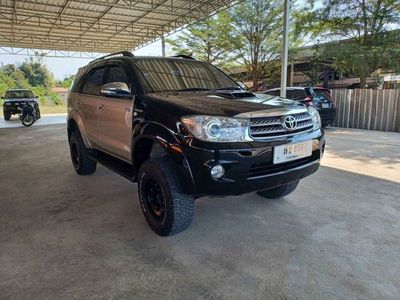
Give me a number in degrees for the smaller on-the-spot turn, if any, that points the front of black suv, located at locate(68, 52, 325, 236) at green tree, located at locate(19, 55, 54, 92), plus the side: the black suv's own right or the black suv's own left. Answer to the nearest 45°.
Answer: approximately 180°

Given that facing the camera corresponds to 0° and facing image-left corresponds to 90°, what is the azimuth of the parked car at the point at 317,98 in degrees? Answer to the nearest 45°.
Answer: approximately 135°

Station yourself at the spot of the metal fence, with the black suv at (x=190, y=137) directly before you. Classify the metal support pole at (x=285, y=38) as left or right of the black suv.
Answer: right

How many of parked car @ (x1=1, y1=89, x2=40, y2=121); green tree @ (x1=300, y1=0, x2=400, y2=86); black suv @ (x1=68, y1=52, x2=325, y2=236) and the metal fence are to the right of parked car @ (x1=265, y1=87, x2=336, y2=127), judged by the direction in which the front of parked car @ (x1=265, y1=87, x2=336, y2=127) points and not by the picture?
2

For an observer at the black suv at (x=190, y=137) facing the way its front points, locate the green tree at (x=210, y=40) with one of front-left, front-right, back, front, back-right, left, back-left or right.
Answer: back-left

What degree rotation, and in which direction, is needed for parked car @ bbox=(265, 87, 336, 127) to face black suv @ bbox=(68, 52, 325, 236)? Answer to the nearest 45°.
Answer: approximately 135° to its left

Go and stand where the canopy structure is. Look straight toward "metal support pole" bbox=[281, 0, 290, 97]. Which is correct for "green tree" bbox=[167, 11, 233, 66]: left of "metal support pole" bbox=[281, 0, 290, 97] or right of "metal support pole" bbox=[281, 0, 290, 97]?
left

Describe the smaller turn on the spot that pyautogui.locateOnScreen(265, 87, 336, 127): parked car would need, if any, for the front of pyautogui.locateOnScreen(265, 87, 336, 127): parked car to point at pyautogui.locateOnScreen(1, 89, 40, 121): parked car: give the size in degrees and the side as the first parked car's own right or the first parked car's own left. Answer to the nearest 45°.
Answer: approximately 45° to the first parked car's own left

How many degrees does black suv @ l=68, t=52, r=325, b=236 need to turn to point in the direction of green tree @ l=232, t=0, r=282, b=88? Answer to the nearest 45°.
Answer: approximately 135° to its left

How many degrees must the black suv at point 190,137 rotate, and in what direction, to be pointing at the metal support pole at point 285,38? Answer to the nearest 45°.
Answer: approximately 135° to its left

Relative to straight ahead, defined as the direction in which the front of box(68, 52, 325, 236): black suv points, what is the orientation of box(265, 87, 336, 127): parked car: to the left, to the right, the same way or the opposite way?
the opposite way
